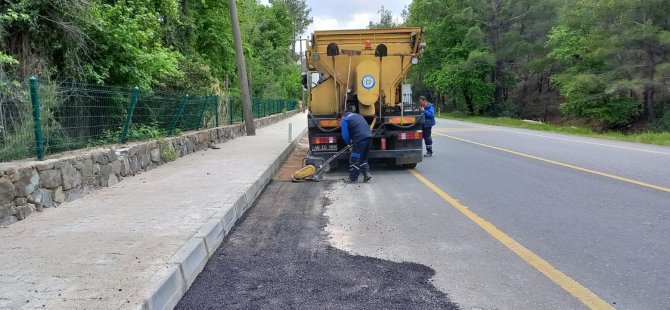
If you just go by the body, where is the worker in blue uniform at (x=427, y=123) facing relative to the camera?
to the viewer's left

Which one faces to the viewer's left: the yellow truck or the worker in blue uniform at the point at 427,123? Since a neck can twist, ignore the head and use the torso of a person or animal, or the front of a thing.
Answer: the worker in blue uniform

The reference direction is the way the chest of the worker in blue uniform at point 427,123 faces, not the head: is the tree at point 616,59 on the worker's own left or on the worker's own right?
on the worker's own right

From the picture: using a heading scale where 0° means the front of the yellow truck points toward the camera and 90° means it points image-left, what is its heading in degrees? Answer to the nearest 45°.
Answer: approximately 180°

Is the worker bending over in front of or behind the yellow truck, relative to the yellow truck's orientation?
behind

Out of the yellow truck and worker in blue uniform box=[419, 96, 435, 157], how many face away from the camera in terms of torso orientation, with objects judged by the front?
1

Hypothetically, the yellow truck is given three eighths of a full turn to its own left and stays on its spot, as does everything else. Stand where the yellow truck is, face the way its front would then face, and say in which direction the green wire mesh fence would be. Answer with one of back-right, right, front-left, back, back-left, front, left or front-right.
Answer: front

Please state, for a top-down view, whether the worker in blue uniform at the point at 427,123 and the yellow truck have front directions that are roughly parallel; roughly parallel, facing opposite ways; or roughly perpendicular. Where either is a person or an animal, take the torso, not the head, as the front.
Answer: roughly perpendicular
